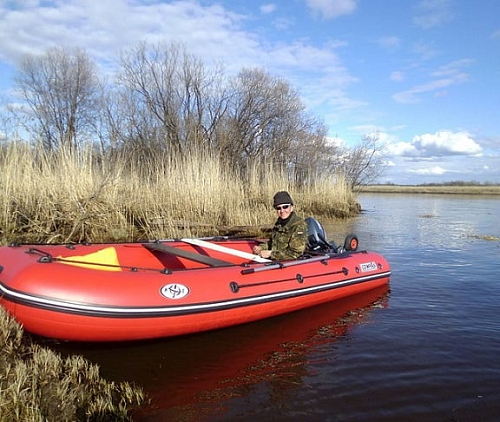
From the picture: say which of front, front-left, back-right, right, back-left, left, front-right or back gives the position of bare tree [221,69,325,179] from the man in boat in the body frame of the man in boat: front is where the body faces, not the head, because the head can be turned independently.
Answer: back-right

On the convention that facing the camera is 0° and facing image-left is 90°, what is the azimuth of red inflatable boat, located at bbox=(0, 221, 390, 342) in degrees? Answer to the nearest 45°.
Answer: approximately 45°

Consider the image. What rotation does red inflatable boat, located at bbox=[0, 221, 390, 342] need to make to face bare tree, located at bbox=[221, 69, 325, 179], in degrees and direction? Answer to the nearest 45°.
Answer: approximately 135° to its right
